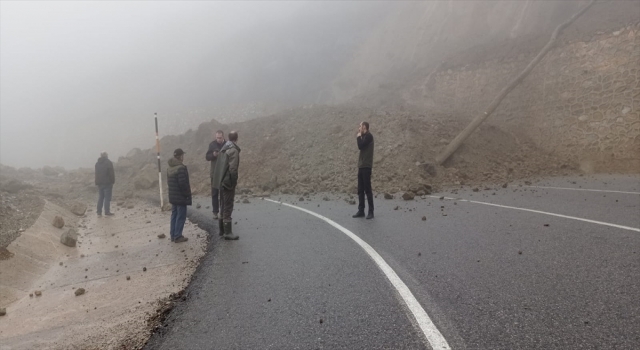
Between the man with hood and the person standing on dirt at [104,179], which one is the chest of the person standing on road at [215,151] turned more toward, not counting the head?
the man with hood

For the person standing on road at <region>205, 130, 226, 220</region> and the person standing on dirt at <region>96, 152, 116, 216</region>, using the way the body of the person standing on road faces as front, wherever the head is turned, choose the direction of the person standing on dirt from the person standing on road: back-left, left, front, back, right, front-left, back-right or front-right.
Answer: back-right

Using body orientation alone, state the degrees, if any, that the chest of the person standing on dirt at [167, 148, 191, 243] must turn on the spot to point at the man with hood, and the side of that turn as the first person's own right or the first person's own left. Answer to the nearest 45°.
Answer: approximately 45° to the first person's own right

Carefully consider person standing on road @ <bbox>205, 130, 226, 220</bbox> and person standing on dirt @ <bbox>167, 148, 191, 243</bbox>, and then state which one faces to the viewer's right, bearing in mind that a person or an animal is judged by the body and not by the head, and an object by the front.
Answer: the person standing on dirt

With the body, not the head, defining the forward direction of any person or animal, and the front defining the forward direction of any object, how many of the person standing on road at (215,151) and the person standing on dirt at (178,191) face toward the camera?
1

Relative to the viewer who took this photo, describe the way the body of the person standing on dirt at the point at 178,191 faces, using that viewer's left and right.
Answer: facing to the right of the viewer

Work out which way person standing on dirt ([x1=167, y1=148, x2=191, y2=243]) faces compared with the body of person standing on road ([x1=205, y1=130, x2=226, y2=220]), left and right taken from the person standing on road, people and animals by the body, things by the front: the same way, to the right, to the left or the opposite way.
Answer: to the left

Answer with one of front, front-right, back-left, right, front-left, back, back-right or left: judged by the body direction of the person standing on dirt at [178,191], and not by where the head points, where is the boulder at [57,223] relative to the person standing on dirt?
back-left

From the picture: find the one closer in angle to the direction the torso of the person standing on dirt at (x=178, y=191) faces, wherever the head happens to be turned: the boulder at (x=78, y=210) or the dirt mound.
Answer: the dirt mound

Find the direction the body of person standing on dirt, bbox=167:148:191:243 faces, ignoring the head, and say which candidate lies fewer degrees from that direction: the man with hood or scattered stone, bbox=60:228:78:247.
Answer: the man with hood

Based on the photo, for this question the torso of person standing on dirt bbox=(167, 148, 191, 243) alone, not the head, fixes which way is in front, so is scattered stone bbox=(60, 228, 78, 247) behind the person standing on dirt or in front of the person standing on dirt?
behind
